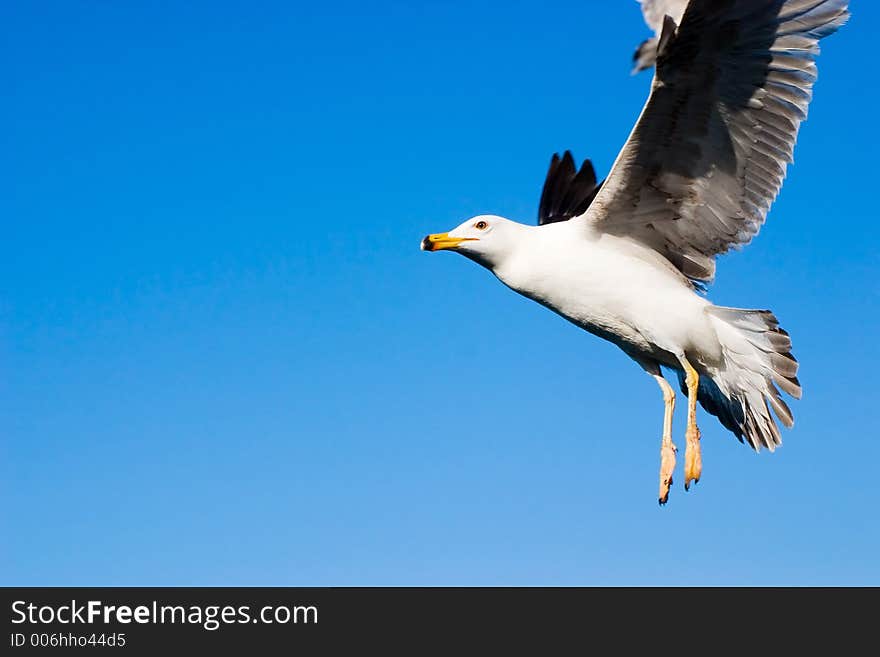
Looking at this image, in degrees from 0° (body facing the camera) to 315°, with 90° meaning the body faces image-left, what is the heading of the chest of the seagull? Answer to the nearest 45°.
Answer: approximately 90°
